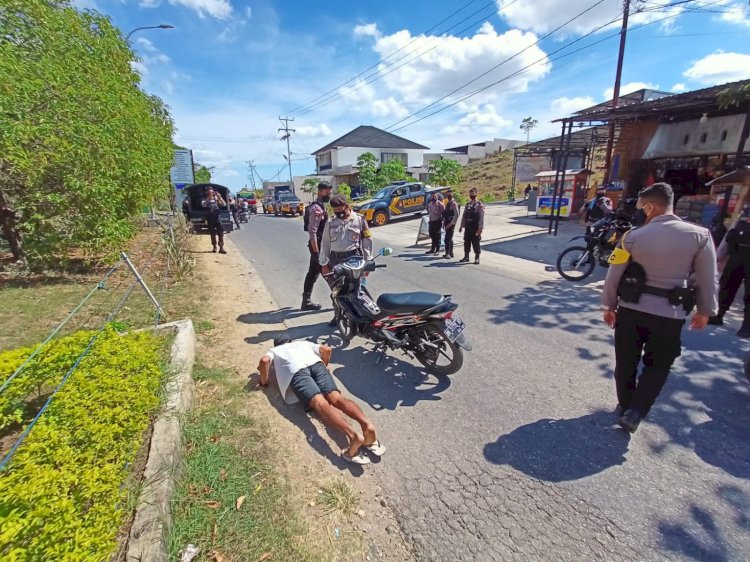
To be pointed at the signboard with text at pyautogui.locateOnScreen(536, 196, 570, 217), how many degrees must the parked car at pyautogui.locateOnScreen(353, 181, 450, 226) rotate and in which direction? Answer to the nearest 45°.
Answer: approximately 135° to its left

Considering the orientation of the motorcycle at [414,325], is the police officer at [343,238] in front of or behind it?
in front

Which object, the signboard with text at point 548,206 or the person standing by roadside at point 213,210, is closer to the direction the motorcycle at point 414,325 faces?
the person standing by roadside

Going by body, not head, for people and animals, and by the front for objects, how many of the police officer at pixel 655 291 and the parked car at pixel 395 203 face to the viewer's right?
0

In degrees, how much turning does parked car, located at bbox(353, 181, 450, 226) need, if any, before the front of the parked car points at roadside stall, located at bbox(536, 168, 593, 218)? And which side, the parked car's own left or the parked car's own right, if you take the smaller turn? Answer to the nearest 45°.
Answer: approximately 135° to the parked car's own left

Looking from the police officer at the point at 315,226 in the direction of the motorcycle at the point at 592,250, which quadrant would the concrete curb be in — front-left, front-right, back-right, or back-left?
back-right

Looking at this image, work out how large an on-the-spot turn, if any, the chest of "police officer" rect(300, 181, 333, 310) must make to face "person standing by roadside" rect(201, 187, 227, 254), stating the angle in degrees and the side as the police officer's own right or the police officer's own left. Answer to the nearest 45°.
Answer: approximately 135° to the police officer's own left

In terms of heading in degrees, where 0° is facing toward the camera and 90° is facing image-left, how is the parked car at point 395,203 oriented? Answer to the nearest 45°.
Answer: approximately 45°

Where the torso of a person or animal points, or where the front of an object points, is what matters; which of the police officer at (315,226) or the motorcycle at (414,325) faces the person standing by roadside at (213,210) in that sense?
the motorcycle

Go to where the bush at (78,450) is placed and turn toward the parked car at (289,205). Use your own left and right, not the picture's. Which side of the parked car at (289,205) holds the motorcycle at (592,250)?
right

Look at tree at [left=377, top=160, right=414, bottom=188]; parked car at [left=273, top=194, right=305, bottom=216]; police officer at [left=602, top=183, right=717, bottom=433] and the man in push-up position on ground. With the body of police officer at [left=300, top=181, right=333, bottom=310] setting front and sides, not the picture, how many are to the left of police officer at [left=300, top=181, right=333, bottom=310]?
2

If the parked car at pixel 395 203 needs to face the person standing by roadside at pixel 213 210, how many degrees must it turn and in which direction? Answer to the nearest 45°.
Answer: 0° — it already faces them
